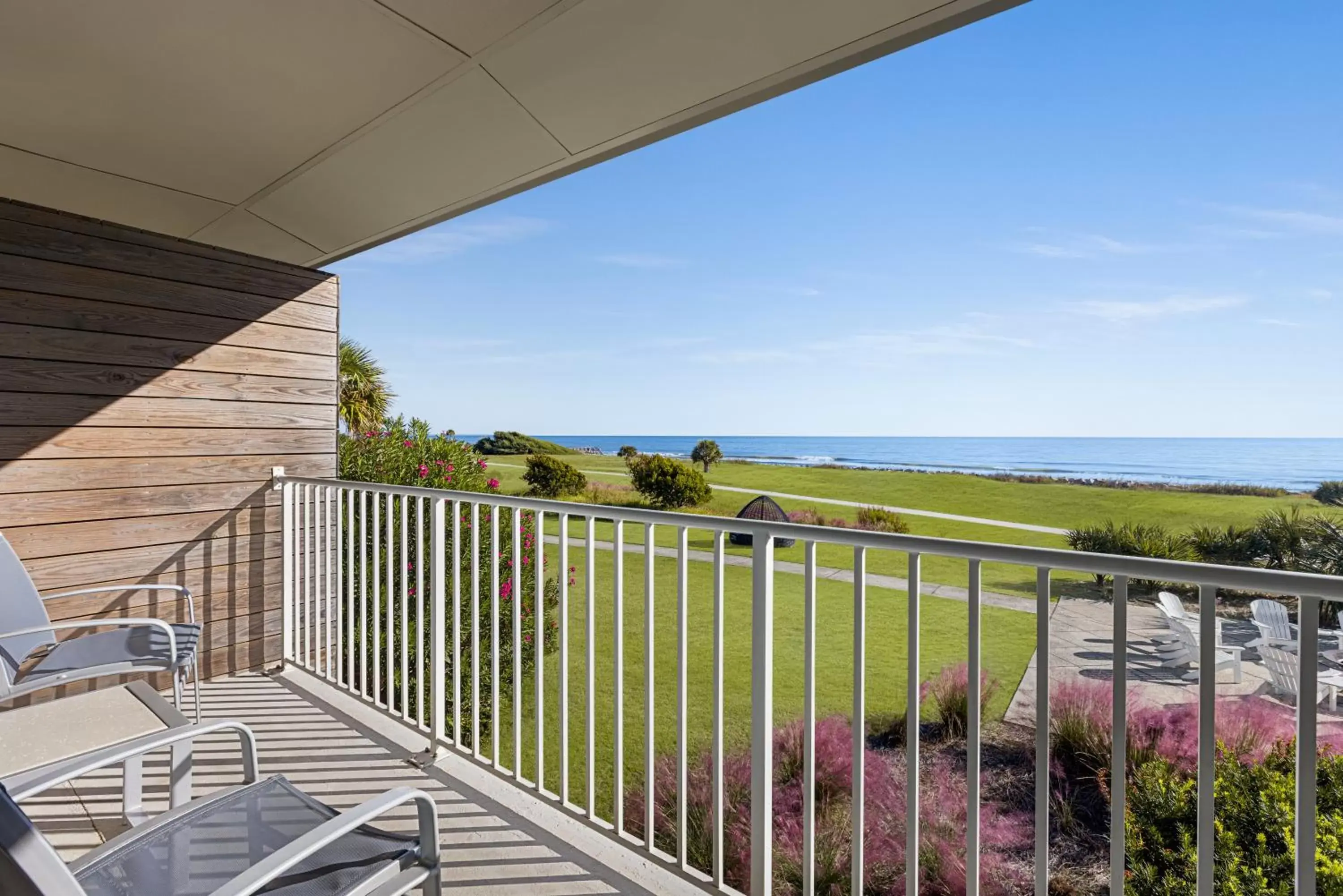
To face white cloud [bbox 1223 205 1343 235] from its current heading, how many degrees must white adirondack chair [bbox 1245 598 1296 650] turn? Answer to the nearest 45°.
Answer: approximately 135° to its left

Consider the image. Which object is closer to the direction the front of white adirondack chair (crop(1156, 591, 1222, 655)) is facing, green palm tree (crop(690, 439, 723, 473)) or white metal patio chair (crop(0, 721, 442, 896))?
the white metal patio chair

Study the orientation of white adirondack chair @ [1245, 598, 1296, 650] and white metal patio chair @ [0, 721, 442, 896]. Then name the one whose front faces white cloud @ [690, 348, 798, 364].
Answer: the white metal patio chair

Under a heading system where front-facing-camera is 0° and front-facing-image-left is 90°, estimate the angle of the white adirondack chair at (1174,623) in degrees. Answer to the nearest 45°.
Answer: approximately 315°

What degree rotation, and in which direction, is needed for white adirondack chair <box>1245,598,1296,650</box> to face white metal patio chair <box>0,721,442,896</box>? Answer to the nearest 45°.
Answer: approximately 45° to its right

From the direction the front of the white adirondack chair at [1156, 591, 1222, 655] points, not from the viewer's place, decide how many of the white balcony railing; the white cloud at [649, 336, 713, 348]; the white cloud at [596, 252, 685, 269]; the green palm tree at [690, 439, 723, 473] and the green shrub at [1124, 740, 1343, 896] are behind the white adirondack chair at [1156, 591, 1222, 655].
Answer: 3

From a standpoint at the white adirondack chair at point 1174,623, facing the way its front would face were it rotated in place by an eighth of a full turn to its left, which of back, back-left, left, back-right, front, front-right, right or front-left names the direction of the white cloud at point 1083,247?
left

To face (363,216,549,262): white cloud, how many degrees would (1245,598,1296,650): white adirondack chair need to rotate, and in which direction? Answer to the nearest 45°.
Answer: approximately 135° to its right

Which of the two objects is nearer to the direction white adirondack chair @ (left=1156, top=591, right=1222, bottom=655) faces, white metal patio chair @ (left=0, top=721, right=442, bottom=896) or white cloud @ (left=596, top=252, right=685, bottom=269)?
the white metal patio chair

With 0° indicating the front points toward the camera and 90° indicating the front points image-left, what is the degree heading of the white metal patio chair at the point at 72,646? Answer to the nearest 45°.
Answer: approximately 270°

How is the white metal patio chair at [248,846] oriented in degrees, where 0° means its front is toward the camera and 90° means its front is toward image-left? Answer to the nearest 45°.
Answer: approximately 225°

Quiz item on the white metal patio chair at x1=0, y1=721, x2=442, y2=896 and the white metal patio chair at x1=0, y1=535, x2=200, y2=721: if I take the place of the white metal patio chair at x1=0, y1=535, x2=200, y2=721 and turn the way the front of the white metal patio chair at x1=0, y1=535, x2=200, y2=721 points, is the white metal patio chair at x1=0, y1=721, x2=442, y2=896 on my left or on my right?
on my right

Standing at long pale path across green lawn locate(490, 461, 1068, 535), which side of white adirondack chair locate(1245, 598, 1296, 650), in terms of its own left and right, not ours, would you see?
back

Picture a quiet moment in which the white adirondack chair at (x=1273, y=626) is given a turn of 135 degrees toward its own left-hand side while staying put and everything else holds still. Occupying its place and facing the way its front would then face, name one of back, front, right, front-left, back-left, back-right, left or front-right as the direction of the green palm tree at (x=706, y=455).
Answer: front-left

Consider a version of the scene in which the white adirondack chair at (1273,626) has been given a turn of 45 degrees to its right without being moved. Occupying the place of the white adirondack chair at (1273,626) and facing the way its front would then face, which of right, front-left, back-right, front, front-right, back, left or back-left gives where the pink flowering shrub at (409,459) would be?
front-right

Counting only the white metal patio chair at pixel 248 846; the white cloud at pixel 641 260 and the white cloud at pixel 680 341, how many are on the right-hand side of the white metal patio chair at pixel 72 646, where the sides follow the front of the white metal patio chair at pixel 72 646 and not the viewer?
1

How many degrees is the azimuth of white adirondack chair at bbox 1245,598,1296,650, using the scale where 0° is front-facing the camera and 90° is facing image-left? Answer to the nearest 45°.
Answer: approximately 315°
